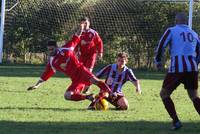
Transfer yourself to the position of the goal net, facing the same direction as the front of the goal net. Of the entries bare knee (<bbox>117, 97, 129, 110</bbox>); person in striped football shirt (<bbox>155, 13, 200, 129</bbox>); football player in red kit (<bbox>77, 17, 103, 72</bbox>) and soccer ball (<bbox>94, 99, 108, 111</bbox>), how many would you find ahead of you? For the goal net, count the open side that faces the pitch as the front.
4

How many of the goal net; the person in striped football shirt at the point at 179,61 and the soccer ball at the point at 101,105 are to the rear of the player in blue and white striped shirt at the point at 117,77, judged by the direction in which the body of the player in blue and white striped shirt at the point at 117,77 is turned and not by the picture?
1

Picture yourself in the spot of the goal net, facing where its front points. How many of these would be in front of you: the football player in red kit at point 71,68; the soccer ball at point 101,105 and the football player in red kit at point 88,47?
3

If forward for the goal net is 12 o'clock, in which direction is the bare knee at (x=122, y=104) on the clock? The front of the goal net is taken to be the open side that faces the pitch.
The bare knee is roughly at 12 o'clock from the goal net.

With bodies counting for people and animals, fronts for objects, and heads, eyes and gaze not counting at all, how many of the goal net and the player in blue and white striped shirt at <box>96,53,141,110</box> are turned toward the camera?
2

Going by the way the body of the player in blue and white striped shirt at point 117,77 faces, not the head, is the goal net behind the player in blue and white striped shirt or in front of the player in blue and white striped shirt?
behind

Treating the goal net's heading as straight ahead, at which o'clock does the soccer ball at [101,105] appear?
The soccer ball is roughly at 12 o'clock from the goal net.

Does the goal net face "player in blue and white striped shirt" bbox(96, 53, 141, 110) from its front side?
yes

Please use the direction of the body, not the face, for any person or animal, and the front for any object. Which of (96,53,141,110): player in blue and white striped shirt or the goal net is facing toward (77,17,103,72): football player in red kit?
the goal net

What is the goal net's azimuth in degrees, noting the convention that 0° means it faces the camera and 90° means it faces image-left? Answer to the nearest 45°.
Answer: approximately 0°

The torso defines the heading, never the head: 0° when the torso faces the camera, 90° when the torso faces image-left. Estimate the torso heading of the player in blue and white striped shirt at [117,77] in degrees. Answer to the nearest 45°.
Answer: approximately 0°

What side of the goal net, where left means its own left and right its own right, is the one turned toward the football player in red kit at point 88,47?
front

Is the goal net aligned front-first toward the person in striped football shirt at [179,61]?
yes
